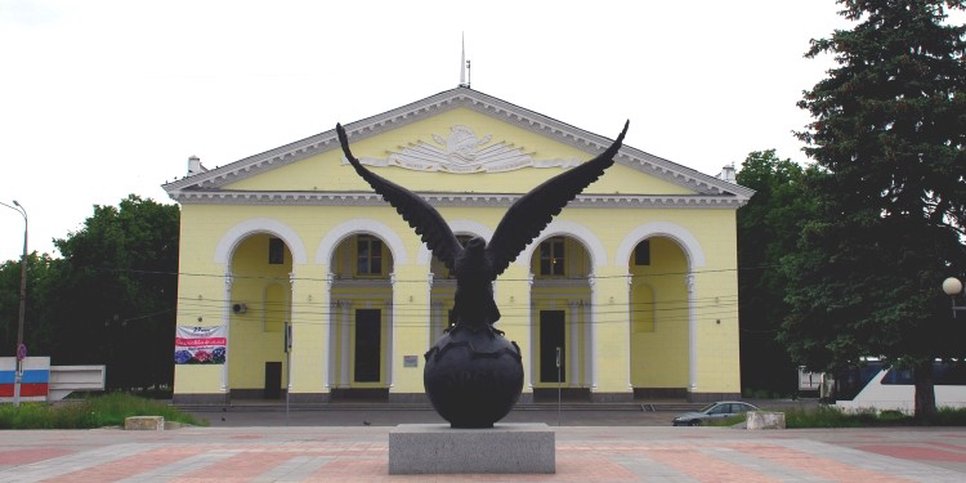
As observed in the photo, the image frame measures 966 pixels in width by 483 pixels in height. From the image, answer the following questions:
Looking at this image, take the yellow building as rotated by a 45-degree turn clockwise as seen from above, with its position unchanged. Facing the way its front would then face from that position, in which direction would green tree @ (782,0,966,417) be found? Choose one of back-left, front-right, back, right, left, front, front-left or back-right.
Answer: left

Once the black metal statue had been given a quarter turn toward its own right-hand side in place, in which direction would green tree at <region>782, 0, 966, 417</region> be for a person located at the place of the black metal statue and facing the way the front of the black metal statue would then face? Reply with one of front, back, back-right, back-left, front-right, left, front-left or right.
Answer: back-right

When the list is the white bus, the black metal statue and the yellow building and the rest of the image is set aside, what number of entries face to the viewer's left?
1

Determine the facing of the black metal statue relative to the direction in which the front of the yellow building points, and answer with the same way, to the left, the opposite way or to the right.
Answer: the same way

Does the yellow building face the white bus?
no

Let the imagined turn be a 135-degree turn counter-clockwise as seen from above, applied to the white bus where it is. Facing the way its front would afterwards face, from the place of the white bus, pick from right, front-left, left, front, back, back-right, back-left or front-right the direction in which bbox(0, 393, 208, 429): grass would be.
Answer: right

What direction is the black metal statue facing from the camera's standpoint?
toward the camera

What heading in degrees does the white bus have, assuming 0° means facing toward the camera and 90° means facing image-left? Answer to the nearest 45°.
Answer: approximately 90°

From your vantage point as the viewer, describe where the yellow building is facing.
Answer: facing the viewer

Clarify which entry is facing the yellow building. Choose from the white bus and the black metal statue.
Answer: the white bus

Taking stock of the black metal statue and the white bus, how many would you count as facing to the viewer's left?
1

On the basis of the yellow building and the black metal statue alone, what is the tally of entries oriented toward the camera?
2

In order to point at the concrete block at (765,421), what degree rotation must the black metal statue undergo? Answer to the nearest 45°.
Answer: approximately 135° to its left

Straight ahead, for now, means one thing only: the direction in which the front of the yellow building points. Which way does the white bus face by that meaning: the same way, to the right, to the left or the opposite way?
to the right

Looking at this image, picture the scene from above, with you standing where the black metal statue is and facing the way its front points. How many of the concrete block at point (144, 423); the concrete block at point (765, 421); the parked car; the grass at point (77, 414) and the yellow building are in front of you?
0

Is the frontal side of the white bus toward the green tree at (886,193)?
no

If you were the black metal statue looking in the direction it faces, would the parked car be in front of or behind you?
behind

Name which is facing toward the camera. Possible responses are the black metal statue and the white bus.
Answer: the black metal statue
